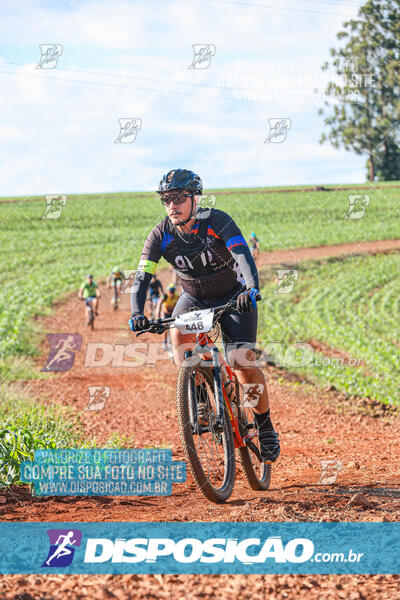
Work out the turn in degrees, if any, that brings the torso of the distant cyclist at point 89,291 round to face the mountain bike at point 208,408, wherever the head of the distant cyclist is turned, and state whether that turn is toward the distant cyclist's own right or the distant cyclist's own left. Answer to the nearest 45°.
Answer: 0° — they already face it

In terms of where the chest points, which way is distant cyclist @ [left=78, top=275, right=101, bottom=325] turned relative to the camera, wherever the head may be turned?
toward the camera

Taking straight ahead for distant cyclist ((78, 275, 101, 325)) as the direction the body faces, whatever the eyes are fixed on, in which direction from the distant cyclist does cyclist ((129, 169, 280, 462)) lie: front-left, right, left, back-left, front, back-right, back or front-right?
front
